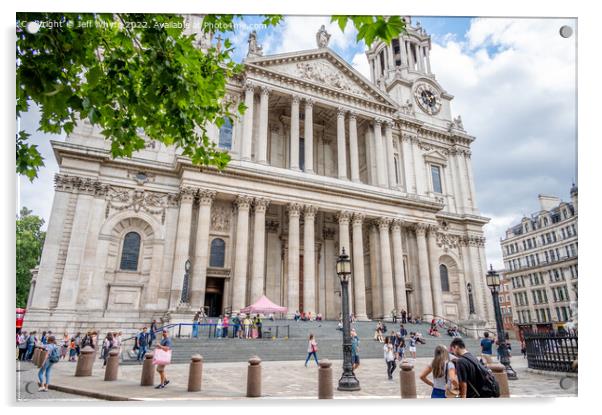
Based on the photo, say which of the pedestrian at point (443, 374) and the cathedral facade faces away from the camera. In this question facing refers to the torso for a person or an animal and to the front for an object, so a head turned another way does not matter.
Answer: the pedestrian

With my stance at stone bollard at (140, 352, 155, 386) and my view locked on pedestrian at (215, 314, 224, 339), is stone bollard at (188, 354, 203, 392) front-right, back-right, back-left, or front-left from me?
back-right

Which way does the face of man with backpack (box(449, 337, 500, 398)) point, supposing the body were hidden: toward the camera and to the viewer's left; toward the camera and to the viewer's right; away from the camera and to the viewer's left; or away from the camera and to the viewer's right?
away from the camera and to the viewer's left

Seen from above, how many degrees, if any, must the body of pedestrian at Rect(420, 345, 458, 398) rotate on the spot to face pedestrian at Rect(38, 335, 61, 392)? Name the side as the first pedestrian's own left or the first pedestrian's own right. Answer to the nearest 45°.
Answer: approximately 90° to the first pedestrian's own left

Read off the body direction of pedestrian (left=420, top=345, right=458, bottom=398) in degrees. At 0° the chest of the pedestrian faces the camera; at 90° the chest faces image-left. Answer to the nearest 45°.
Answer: approximately 180°

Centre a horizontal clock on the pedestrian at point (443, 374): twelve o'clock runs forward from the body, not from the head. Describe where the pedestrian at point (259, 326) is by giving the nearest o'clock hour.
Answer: the pedestrian at point (259, 326) is roughly at 11 o'clock from the pedestrian at point (443, 374).

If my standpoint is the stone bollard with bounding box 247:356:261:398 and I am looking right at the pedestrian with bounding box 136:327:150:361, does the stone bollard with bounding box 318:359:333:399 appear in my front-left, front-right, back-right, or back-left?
back-right

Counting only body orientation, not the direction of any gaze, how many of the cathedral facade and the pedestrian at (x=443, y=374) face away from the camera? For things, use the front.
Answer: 1

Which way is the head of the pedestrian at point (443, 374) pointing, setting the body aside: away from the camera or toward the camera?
away from the camera

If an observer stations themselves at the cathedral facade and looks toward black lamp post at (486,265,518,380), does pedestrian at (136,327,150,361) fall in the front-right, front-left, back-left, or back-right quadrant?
front-right

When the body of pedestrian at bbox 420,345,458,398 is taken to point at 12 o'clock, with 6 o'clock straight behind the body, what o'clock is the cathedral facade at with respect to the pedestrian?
The cathedral facade is roughly at 11 o'clock from the pedestrian.
